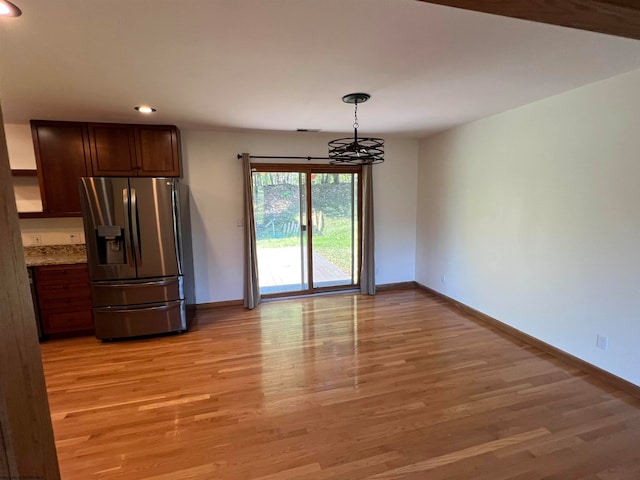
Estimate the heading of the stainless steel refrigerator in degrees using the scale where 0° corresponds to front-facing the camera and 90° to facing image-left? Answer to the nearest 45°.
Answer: approximately 0°

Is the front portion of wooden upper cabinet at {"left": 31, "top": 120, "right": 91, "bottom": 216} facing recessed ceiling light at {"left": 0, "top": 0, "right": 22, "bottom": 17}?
yes

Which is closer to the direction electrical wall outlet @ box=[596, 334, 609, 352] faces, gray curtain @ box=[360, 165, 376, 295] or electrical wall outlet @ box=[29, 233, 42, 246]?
the electrical wall outlet

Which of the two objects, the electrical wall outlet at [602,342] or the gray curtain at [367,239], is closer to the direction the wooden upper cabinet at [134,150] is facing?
the electrical wall outlet

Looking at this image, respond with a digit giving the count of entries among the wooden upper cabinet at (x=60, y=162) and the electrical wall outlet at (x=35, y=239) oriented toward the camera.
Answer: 2

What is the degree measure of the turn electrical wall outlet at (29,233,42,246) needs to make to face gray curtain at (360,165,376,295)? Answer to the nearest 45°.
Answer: approximately 45° to its left

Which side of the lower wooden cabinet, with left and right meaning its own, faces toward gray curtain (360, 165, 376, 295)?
left
